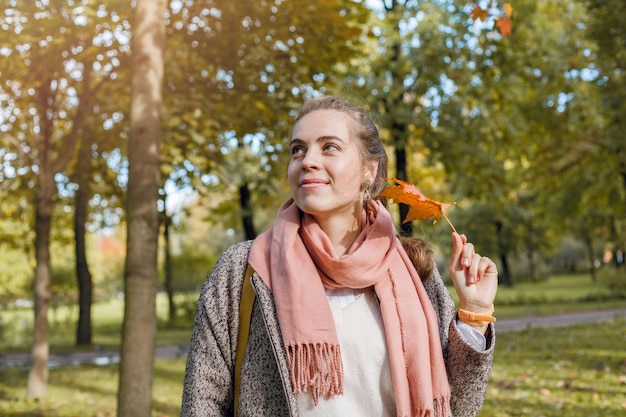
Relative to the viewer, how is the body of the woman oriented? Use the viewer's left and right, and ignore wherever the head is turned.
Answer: facing the viewer

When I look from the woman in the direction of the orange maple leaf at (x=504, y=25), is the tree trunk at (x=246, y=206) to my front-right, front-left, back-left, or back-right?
front-left

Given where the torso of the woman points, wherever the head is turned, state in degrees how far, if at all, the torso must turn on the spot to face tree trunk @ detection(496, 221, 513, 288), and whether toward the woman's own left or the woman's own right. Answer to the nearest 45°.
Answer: approximately 180°

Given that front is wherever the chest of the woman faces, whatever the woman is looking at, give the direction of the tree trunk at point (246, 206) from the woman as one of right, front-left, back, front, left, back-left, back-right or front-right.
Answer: back

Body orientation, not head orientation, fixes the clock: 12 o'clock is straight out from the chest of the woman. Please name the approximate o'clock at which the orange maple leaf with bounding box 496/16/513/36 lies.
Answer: The orange maple leaf is roughly at 7 o'clock from the woman.
